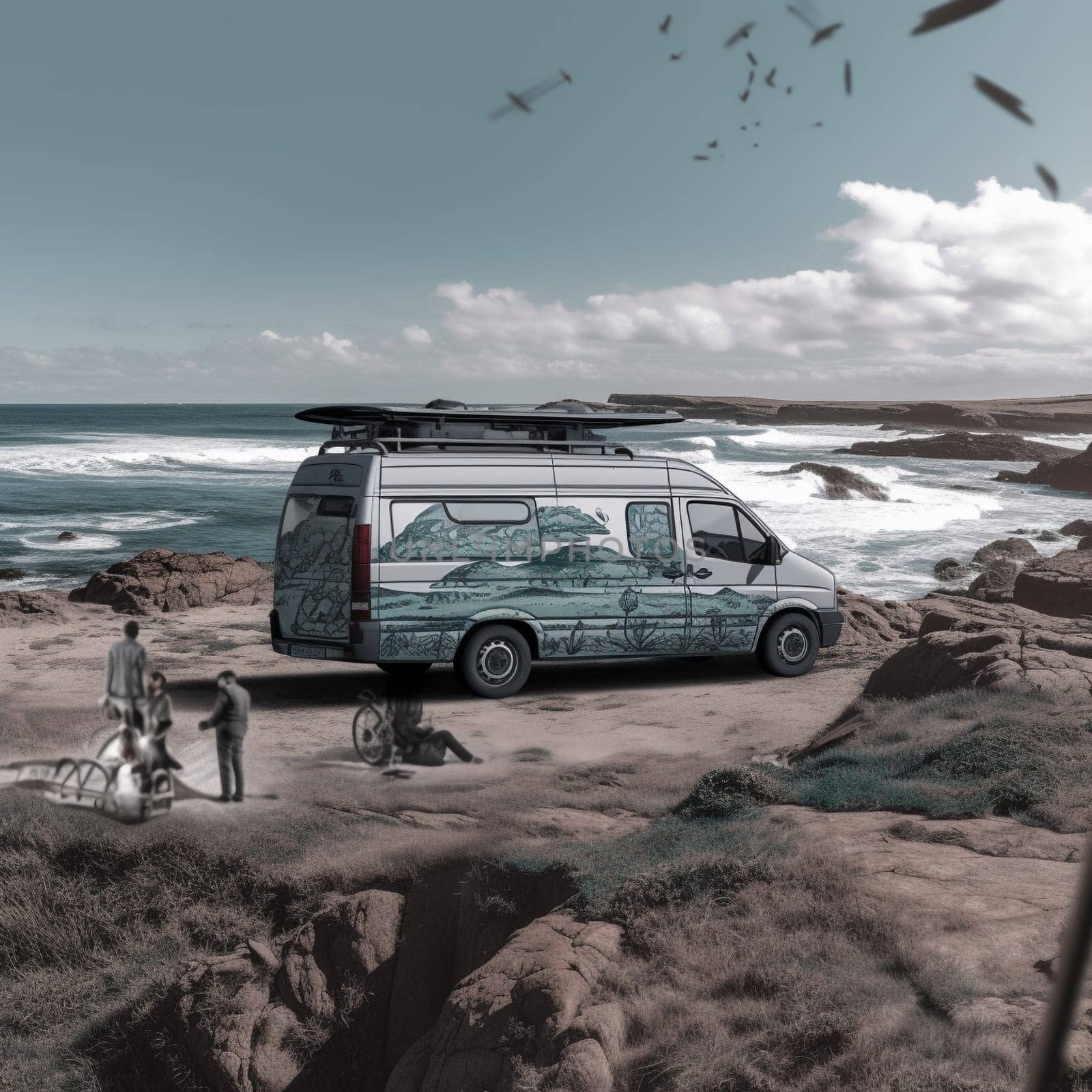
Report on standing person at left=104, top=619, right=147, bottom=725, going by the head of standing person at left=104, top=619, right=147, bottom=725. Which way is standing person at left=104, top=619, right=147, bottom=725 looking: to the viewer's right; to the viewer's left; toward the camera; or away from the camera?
away from the camera

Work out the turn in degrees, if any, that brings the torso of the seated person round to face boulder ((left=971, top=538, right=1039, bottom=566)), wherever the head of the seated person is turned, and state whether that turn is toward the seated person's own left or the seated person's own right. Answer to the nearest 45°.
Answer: approximately 45° to the seated person's own left

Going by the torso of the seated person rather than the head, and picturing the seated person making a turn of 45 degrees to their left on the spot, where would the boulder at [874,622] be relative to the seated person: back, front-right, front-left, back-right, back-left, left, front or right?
front

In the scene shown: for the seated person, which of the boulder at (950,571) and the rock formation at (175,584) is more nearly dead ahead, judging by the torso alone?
the boulder

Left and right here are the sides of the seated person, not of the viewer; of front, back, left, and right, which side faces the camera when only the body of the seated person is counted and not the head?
right

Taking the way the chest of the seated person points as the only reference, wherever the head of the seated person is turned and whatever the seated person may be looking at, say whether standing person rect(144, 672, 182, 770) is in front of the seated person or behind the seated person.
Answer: behind

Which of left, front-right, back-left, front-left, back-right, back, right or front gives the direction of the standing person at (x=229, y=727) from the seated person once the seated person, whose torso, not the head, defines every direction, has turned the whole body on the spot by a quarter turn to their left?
back-left

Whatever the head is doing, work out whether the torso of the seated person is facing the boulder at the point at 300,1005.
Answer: no

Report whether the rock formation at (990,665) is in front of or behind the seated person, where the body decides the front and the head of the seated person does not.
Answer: in front

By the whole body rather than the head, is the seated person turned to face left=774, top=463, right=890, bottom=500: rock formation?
no

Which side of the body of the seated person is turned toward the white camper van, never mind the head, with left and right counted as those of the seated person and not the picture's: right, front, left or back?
left

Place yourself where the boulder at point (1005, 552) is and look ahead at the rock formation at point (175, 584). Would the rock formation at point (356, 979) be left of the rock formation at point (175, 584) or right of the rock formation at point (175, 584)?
left

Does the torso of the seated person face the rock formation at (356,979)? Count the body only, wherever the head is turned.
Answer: no
